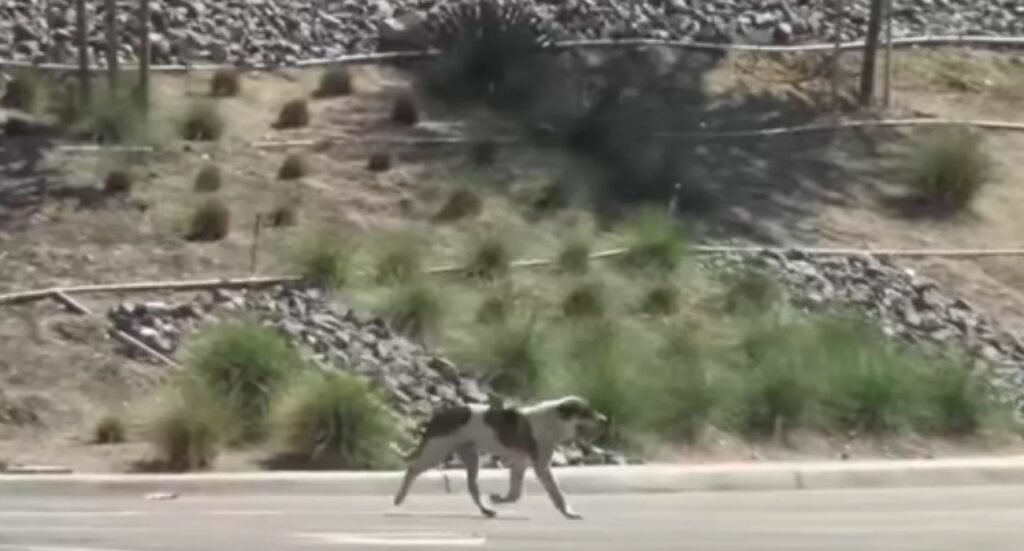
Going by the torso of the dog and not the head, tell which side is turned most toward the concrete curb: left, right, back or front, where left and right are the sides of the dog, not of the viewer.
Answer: left

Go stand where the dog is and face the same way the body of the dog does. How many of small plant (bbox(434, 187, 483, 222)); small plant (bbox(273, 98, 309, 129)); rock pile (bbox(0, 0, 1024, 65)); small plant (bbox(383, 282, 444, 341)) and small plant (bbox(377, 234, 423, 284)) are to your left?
5

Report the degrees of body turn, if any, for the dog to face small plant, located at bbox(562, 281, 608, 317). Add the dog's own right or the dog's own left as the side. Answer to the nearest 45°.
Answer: approximately 90° to the dog's own left

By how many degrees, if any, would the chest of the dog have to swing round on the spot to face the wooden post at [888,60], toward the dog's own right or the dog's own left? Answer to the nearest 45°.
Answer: approximately 90° to the dog's own left

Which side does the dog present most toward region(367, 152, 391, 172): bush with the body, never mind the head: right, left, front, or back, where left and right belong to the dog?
left

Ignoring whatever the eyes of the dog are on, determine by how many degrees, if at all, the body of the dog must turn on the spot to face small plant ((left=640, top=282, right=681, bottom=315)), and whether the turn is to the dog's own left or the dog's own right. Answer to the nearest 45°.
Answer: approximately 90° to the dog's own left

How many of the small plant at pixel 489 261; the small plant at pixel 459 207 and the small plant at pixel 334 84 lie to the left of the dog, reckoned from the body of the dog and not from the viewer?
3

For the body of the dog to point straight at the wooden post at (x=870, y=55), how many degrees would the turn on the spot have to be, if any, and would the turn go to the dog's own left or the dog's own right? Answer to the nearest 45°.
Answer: approximately 90° to the dog's own left

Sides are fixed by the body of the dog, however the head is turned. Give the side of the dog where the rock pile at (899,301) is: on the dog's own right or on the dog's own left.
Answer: on the dog's own left

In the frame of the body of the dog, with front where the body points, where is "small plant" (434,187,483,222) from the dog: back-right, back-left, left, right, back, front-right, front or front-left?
left

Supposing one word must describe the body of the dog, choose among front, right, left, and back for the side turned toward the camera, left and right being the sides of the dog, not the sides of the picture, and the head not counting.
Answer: right
